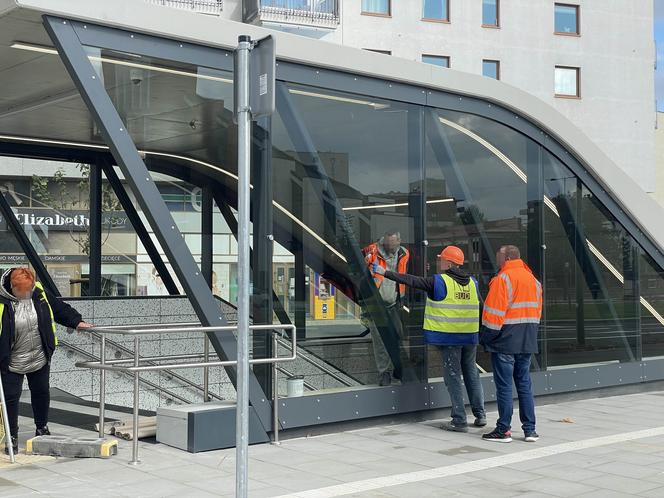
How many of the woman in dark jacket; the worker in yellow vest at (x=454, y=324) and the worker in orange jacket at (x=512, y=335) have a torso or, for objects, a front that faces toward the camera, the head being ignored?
1

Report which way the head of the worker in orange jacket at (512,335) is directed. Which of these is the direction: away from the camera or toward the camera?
away from the camera

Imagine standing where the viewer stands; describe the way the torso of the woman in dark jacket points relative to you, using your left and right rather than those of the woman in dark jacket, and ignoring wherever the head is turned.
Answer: facing the viewer

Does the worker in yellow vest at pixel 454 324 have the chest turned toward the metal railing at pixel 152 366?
no

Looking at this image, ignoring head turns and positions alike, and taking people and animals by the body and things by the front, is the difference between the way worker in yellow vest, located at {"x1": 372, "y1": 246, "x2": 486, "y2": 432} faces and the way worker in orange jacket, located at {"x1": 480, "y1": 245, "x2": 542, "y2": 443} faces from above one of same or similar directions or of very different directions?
same or similar directions

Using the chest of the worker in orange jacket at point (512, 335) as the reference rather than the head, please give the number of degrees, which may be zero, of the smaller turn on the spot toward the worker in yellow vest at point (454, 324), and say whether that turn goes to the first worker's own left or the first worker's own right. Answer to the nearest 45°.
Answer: approximately 45° to the first worker's own left

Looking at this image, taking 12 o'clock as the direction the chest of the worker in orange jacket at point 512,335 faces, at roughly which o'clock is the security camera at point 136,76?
The security camera is roughly at 10 o'clock from the worker in orange jacket.

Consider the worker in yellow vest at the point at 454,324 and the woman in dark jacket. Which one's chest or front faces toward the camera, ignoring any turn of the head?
the woman in dark jacket

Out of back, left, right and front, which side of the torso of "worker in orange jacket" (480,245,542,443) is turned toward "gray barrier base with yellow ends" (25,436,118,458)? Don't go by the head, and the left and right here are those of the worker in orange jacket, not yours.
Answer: left

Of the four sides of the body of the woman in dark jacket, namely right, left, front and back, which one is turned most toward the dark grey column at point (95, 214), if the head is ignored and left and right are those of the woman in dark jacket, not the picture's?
back

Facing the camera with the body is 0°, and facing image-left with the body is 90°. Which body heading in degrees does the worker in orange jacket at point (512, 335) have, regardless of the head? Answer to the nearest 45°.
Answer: approximately 135°

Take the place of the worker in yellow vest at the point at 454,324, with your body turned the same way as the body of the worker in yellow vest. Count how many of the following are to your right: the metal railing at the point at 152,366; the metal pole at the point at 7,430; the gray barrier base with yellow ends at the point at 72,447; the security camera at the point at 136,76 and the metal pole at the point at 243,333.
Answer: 0

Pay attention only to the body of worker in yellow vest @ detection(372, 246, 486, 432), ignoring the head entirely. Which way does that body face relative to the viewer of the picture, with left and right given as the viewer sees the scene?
facing away from the viewer and to the left of the viewer

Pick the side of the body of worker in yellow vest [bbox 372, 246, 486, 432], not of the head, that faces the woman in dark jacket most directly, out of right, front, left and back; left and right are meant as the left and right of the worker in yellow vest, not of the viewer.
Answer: left

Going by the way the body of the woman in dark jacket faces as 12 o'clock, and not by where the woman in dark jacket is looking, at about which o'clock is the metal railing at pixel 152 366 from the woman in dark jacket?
The metal railing is roughly at 10 o'clock from the woman in dark jacket.

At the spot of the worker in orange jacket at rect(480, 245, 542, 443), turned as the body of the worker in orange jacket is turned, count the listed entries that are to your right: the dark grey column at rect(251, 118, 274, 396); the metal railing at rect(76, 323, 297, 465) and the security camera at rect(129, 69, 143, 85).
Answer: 0
